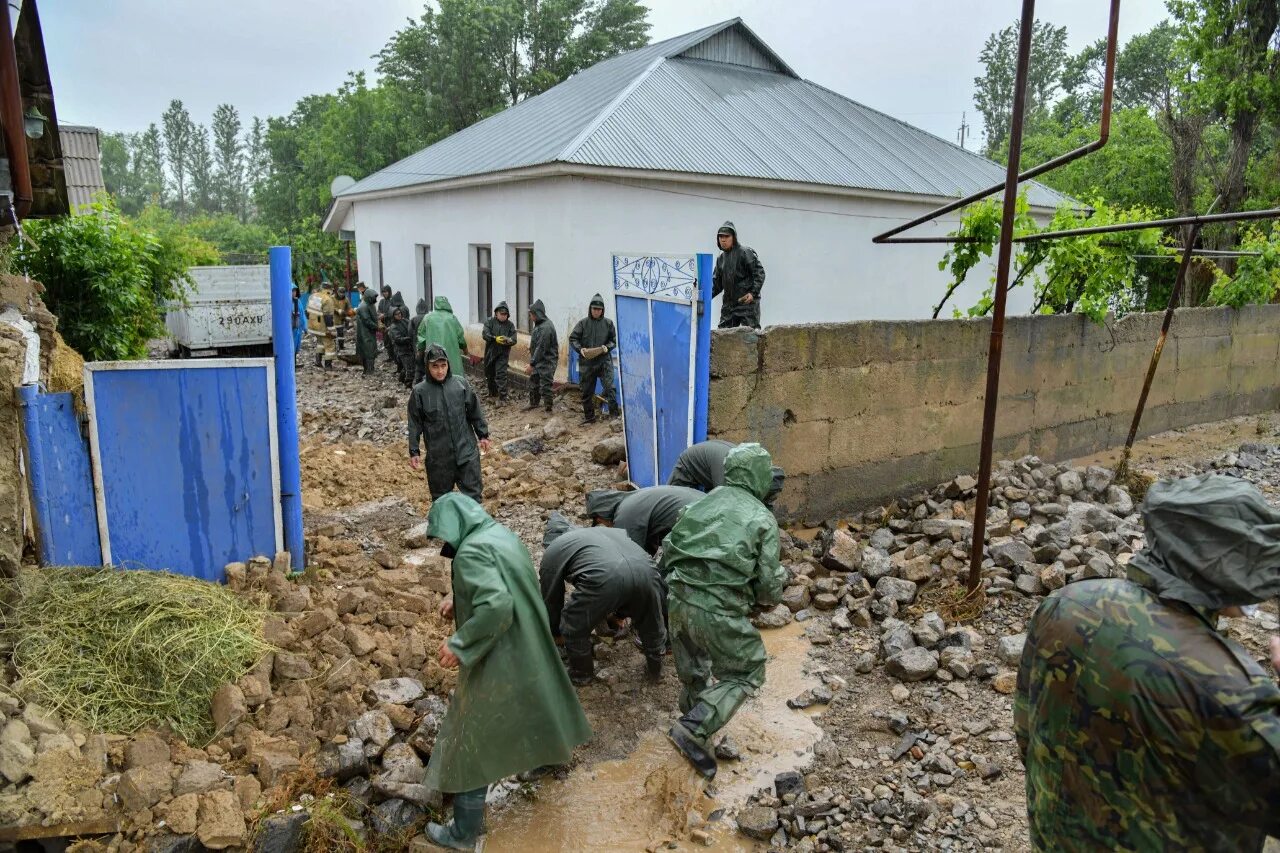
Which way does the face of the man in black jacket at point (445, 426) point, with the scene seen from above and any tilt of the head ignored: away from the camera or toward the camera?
toward the camera

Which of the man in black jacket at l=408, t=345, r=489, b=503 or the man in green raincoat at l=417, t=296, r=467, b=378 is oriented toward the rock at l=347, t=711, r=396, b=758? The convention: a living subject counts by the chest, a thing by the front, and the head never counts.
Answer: the man in black jacket

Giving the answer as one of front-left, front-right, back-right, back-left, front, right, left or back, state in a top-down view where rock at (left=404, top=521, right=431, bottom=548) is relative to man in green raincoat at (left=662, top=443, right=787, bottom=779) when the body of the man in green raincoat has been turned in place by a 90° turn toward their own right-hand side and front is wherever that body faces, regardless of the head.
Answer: back

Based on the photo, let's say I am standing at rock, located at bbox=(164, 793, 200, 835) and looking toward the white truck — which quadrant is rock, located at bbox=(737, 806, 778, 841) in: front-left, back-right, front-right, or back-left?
back-right

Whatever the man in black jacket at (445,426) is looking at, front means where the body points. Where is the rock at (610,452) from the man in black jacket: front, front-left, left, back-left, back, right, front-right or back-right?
back-left

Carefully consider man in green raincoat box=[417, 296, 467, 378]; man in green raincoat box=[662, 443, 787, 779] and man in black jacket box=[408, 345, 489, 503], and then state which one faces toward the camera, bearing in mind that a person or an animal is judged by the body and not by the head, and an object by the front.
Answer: the man in black jacket

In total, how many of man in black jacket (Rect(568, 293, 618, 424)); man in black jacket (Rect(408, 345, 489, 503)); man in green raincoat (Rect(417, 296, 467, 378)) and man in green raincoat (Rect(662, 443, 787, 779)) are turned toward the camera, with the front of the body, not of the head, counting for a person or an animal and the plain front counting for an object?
2

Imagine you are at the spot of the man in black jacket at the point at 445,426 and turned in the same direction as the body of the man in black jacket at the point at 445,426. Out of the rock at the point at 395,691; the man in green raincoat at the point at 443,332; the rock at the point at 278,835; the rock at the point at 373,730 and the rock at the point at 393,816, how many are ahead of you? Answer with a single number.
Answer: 4

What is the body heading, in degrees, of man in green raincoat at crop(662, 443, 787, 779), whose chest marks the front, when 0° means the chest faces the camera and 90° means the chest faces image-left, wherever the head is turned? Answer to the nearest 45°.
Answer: approximately 225°

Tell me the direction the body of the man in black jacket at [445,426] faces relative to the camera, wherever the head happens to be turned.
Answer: toward the camera

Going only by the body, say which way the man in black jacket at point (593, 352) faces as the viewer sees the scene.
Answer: toward the camera

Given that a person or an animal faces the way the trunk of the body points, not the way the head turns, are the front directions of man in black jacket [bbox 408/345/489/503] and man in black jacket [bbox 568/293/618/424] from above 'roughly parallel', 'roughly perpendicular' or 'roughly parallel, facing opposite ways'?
roughly parallel

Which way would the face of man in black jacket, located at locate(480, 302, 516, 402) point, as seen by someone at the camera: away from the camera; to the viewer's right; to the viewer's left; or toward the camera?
toward the camera
